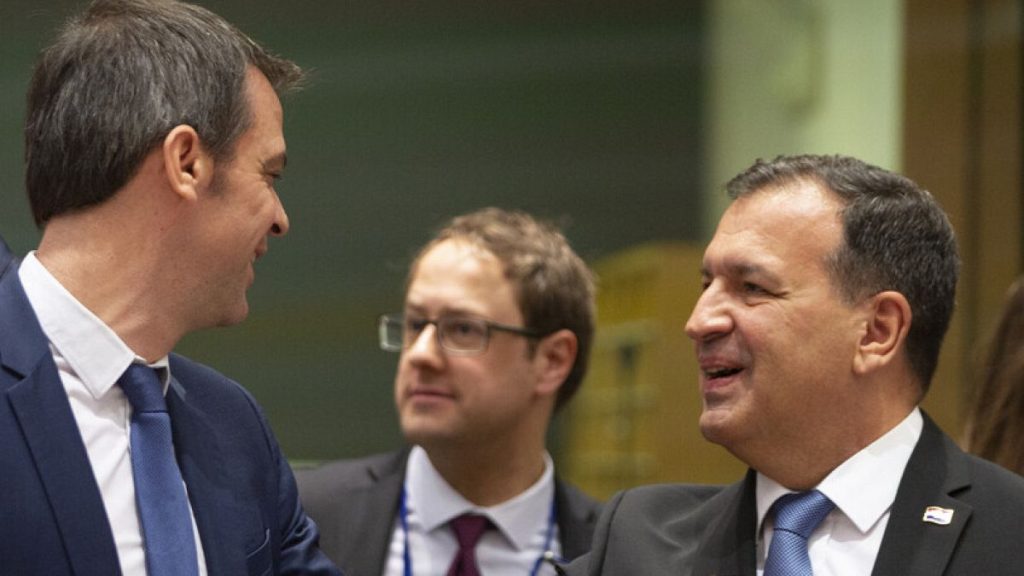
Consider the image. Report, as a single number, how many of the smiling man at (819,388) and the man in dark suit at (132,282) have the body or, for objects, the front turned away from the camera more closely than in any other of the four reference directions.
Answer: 0

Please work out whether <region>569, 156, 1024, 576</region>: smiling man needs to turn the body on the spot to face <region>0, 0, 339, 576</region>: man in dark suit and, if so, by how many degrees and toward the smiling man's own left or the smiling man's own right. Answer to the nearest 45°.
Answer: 0° — they already face them

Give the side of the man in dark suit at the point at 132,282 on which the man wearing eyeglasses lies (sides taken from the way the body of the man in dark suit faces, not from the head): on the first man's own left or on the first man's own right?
on the first man's own left

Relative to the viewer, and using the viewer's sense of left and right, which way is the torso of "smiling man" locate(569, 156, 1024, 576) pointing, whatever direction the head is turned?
facing the viewer and to the left of the viewer

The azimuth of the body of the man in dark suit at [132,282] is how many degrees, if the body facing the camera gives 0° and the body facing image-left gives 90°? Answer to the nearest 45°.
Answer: approximately 315°

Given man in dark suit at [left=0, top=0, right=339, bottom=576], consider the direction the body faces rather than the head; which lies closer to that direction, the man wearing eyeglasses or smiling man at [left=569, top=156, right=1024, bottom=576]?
the smiling man

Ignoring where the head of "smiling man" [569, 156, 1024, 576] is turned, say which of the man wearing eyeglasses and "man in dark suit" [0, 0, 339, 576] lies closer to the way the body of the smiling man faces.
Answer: the man in dark suit

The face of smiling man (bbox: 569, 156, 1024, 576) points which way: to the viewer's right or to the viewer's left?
to the viewer's left

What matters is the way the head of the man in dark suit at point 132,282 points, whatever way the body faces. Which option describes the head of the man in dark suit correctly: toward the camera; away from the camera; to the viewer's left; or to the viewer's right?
to the viewer's right

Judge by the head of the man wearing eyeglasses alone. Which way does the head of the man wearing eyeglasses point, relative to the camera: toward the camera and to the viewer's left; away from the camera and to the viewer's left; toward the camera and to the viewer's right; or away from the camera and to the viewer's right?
toward the camera and to the viewer's left

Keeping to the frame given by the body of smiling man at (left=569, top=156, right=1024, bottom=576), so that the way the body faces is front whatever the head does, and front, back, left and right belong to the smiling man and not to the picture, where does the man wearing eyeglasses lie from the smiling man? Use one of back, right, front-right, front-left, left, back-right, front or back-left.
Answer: right
